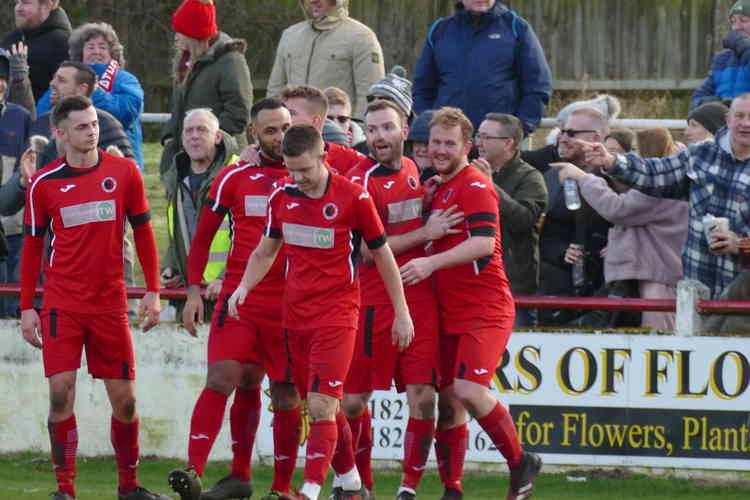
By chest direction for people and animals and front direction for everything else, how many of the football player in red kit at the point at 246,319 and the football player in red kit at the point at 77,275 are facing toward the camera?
2

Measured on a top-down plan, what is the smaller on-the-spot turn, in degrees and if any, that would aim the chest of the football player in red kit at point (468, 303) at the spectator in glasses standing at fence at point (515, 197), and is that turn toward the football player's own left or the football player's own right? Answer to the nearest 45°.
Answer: approximately 135° to the football player's own right

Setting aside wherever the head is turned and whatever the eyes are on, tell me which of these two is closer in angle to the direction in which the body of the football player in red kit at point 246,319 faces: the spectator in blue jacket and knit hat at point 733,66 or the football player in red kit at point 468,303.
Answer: the football player in red kit

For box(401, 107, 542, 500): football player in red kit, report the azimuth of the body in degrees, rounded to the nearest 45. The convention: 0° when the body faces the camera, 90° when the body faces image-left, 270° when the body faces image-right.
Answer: approximately 45°

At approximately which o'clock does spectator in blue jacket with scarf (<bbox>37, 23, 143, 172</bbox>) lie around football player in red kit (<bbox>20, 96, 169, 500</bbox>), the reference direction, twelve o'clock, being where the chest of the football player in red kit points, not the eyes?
The spectator in blue jacket with scarf is roughly at 6 o'clock from the football player in red kit.

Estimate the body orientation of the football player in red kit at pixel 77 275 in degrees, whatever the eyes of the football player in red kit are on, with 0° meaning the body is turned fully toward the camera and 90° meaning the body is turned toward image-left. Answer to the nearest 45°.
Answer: approximately 0°
